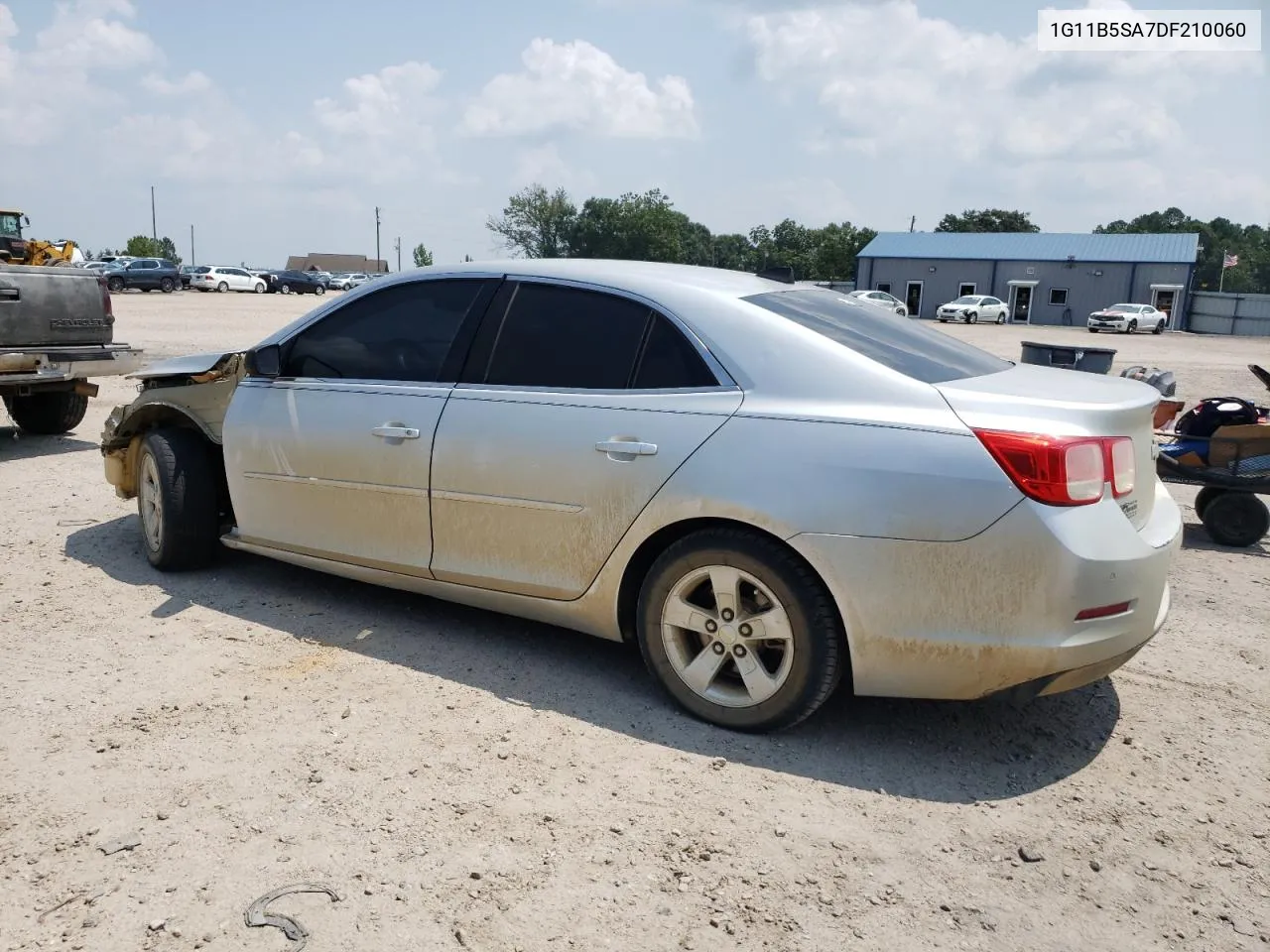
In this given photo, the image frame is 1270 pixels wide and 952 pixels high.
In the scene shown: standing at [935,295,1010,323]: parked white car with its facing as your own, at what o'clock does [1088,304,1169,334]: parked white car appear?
[1088,304,1169,334]: parked white car is roughly at 8 o'clock from [935,295,1010,323]: parked white car.

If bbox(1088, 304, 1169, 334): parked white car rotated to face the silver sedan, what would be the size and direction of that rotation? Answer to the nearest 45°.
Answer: approximately 45° to its left

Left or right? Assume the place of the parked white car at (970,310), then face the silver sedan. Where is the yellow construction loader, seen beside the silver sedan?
right

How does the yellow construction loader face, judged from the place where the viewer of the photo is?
facing to the right of the viewer

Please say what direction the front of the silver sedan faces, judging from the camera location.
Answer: facing away from the viewer and to the left of the viewer

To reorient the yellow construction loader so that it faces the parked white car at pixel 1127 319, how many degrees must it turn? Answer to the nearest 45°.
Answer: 0° — it already faces it

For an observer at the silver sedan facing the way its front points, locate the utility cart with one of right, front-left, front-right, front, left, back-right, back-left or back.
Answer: right

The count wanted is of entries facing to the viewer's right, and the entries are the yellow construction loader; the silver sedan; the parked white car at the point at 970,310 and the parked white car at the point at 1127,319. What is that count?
1

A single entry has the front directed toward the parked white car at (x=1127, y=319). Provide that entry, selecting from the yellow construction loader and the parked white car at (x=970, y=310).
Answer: the yellow construction loader

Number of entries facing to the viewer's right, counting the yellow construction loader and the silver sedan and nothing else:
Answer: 1

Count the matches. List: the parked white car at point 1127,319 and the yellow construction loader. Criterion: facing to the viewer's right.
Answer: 1

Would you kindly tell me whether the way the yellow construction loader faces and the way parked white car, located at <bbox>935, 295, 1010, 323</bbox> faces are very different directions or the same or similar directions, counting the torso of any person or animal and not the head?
very different directions

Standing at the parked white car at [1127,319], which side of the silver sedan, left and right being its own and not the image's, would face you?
right

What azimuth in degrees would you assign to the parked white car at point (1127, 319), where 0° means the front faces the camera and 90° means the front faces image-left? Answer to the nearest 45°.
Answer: approximately 45°

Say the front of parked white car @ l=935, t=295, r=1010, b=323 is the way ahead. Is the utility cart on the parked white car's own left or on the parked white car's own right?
on the parked white car's own left

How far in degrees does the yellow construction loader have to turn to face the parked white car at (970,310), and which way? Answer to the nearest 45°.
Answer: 0° — it already faces it

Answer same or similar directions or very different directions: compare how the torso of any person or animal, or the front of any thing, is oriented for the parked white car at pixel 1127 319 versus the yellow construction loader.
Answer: very different directions
